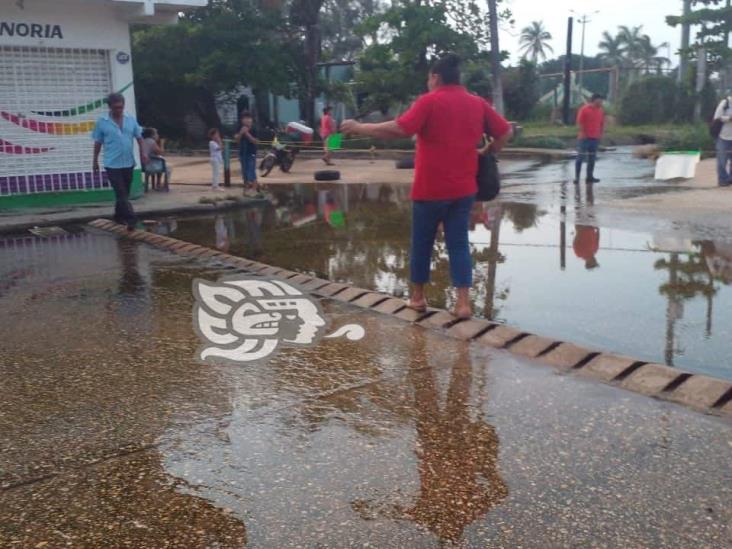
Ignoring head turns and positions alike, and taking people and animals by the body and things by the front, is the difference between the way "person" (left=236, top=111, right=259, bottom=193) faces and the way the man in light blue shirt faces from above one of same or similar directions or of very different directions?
same or similar directions

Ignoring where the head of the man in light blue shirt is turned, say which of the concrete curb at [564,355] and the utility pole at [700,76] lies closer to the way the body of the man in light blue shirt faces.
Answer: the concrete curb

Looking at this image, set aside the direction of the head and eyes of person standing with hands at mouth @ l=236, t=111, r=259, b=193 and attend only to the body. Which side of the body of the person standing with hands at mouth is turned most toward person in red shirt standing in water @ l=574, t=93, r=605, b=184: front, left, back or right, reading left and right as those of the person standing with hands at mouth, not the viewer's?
left

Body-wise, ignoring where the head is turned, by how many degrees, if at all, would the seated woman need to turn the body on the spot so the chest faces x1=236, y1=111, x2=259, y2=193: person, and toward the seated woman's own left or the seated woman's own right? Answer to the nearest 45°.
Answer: approximately 45° to the seated woman's own left

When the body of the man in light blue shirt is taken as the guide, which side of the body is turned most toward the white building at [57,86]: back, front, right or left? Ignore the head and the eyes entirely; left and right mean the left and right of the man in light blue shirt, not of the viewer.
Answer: back

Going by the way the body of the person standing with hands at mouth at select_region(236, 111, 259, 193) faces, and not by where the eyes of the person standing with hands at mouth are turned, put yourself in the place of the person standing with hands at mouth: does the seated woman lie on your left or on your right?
on your right

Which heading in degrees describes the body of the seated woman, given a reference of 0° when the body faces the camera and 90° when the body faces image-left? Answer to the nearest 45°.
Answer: approximately 315°

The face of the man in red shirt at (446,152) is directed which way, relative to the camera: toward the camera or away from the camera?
away from the camera

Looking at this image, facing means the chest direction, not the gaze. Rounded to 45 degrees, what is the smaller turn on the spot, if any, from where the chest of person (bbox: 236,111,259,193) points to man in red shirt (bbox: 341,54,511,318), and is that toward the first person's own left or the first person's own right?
0° — they already face them

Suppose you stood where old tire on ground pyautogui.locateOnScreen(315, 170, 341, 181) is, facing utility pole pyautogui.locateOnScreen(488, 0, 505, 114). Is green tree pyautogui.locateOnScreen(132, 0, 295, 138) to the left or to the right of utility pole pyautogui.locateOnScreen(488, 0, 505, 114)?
left

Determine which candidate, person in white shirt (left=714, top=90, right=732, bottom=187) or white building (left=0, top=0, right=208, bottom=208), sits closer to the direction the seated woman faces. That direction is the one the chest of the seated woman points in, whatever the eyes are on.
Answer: the person in white shirt

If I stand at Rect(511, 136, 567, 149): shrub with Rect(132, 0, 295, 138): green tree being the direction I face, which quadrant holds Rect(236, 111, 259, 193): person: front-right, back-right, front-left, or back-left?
front-left

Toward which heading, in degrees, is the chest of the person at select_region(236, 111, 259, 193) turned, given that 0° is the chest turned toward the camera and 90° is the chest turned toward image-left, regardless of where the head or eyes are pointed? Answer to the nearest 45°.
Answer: approximately 0°

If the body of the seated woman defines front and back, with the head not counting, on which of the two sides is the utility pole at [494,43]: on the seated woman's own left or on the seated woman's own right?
on the seated woman's own left

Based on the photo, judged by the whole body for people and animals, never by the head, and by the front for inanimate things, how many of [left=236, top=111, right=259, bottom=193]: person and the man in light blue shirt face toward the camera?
2

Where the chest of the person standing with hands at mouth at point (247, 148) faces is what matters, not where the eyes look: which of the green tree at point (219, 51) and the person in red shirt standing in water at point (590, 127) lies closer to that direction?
the person in red shirt standing in water

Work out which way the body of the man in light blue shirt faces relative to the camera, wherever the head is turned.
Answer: toward the camera

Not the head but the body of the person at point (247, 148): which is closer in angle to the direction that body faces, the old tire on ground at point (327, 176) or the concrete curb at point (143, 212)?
the concrete curb
